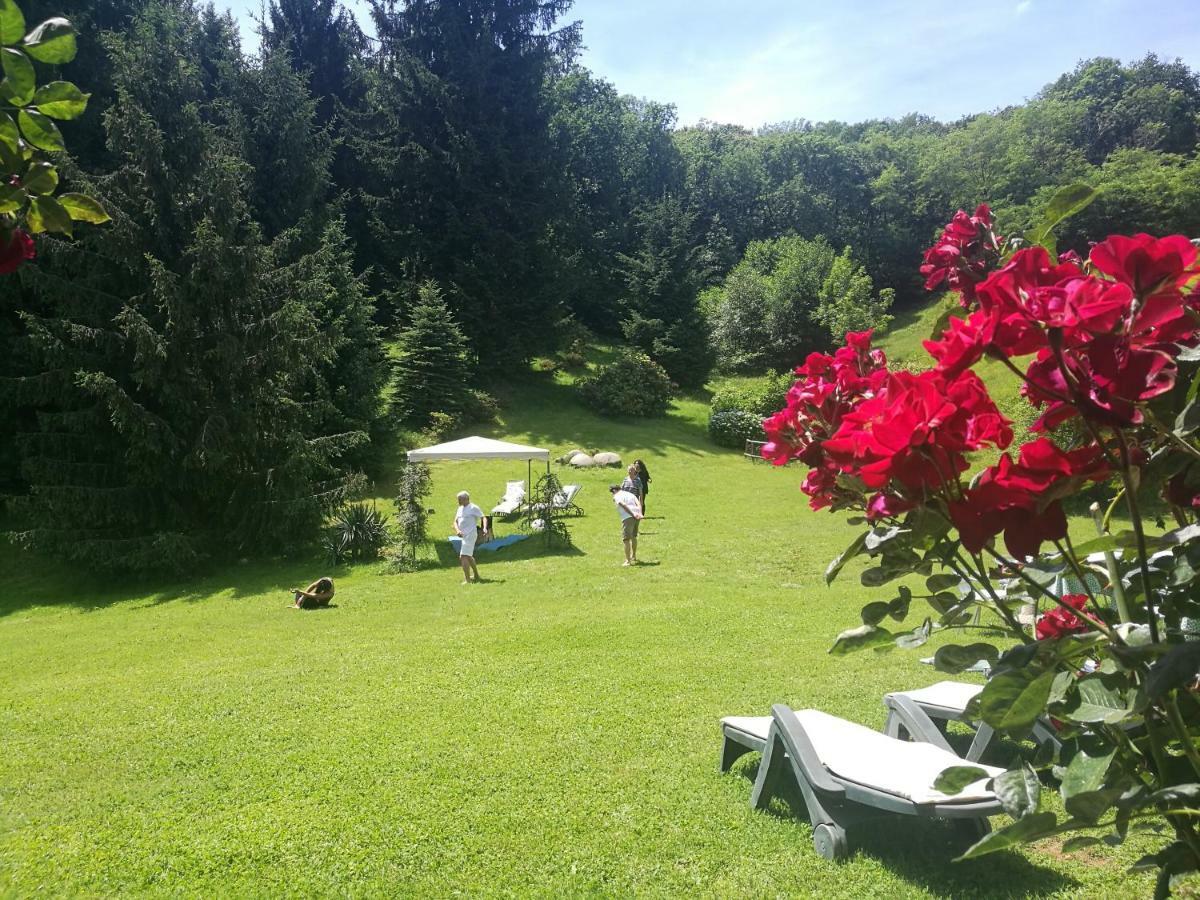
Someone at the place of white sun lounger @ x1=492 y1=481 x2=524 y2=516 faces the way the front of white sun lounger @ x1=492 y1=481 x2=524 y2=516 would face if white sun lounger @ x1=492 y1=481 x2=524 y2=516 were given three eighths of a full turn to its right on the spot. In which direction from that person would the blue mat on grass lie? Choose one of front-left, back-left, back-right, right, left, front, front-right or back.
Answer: back

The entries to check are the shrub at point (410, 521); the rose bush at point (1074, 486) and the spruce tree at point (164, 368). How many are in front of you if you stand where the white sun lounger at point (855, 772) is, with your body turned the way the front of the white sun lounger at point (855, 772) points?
2

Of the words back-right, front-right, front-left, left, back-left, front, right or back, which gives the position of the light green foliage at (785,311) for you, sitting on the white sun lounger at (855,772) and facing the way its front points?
front-right

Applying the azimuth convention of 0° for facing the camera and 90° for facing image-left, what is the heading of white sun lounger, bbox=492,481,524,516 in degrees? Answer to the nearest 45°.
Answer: approximately 45°

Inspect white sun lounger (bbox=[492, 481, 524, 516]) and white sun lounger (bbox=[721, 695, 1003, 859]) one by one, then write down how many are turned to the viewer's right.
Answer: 0

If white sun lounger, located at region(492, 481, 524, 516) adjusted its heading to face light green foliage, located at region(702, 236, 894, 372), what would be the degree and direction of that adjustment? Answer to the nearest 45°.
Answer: approximately 180°

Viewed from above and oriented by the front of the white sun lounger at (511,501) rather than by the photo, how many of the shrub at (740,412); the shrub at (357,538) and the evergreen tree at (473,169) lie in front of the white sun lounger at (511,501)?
1

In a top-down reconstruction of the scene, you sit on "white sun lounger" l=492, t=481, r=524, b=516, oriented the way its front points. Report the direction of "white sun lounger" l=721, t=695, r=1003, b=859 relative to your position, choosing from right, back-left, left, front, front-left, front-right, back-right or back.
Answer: front-left
